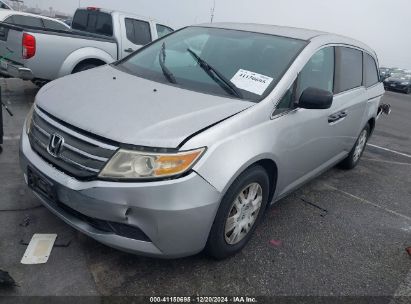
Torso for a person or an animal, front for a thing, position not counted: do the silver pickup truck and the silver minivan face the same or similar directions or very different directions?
very different directions

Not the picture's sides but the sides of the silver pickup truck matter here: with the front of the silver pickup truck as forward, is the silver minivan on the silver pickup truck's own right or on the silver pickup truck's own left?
on the silver pickup truck's own right

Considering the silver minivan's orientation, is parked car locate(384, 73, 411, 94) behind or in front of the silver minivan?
behind

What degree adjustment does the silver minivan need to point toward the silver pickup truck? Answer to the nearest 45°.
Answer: approximately 90° to its right

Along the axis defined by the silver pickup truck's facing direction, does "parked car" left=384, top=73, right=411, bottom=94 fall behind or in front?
in front

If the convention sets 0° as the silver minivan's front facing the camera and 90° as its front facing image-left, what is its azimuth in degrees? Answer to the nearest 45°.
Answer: approximately 45°

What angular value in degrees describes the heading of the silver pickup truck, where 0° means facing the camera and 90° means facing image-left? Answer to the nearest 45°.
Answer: approximately 225°

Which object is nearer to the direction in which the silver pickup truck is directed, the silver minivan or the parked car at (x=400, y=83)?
the parked car
